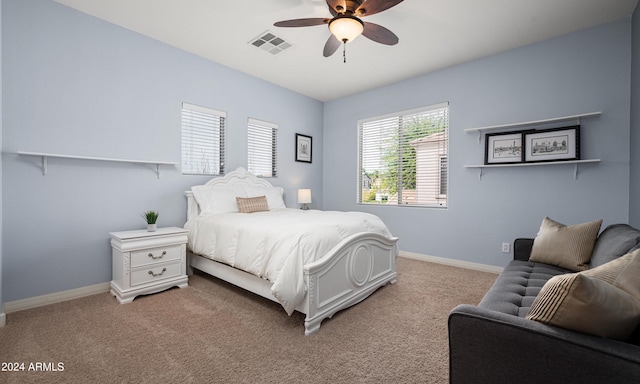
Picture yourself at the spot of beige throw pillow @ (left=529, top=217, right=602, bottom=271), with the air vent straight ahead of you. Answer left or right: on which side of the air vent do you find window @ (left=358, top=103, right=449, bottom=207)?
right

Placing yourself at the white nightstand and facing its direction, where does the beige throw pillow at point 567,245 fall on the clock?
The beige throw pillow is roughly at 12 o'clock from the white nightstand.

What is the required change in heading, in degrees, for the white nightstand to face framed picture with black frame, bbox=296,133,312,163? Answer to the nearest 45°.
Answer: approximately 90° to its left

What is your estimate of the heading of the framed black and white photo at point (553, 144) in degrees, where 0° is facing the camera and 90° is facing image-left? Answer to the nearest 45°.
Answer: approximately 45°

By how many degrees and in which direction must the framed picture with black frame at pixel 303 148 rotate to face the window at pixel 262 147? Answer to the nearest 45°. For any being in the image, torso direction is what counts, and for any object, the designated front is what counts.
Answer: approximately 90° to its right

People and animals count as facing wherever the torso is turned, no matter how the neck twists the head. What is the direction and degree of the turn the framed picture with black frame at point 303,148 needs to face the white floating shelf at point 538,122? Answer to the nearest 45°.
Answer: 0° — it already faces it

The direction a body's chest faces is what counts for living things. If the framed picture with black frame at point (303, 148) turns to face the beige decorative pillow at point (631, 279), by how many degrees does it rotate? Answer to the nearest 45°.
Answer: approximately 45° to its right

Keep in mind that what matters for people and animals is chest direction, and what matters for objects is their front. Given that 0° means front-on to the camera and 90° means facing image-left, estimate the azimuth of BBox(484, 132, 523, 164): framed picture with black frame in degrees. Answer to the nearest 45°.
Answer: approximately 45°

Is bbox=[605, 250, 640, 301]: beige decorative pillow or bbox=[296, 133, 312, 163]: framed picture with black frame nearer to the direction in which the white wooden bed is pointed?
the beige decorative pillow

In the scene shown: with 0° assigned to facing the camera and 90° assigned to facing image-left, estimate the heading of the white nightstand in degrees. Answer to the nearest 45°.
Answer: approximately 315°

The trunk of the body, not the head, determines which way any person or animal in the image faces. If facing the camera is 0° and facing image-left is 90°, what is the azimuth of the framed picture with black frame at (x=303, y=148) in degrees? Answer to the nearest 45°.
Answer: approximately 315°

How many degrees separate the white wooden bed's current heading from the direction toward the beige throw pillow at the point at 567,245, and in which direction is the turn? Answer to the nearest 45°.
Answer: approximately 45° to its left

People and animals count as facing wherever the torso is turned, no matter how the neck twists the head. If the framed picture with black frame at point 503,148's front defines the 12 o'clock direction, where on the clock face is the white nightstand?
The white nightstand is roughly at 12 o'clock from the framed picture with black frame.
